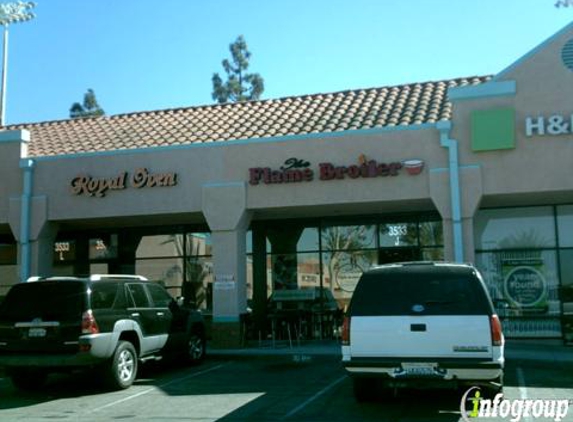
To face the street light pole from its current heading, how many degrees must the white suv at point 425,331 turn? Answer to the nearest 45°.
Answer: approximately 45° to its left

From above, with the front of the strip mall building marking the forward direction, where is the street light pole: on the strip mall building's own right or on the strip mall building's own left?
on the strip mall building's own right

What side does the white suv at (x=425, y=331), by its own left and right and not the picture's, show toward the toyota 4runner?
left

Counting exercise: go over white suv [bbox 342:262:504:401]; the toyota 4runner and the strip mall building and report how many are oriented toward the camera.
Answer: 1

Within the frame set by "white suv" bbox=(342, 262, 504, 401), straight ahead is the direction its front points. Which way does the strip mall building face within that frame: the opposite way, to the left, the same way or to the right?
the opposite way

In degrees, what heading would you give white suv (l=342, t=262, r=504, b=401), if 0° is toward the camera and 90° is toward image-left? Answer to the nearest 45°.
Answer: approximately 180°

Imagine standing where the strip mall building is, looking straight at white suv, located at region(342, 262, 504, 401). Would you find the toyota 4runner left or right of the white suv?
right

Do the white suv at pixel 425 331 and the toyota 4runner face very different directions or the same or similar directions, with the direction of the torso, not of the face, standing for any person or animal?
same or similar directions

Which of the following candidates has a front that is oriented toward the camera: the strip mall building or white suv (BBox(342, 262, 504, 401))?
the strip mall building

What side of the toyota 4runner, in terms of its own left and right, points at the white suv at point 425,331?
right

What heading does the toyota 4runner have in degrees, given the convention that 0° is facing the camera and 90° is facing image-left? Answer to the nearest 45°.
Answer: approximately 225°

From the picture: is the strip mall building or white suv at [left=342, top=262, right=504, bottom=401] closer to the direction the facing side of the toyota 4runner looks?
the strip mall building

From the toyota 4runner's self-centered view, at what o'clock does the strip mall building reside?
The strip mall building is roughly at 12 o'clock from the toyota 4runner.

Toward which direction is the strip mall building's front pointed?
toward the camera
